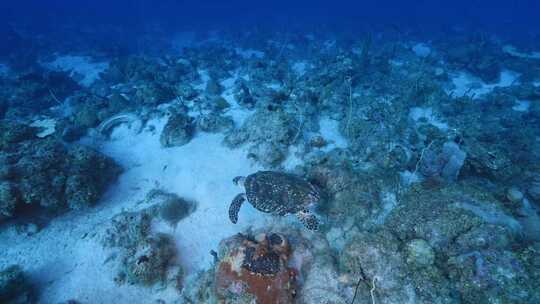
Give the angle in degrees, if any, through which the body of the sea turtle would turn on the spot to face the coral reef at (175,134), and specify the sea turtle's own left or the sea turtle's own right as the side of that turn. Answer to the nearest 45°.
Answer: approximately 45° to the sea turtle's own right

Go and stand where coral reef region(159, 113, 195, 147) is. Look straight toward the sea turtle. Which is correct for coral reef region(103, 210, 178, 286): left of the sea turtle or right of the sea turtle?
right

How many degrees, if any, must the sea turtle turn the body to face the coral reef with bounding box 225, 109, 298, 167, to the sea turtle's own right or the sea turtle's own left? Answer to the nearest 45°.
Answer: approximately 90° to the sea turtle's own right

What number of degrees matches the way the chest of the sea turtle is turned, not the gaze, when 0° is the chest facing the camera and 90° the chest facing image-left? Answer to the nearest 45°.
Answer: approximately 90°

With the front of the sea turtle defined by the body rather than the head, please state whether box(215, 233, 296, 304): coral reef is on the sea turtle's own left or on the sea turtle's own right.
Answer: on the sea turtle's own left

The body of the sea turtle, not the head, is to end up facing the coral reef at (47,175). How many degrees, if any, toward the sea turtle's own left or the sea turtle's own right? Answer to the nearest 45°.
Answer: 0° — it already faces it

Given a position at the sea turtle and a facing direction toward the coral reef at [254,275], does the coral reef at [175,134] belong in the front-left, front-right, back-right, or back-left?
back-right

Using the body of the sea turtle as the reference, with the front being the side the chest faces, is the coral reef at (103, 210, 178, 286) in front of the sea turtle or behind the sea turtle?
in front

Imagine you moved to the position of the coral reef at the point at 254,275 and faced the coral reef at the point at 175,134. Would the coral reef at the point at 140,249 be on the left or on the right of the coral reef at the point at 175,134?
left
